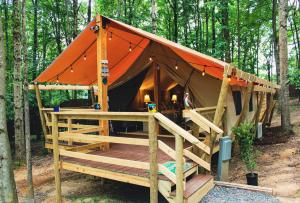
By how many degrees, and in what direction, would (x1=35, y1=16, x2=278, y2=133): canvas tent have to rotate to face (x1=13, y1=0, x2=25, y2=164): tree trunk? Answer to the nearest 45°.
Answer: approximately 45° to its right

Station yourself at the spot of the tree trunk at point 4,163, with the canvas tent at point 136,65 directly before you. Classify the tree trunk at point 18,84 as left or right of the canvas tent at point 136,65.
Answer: left

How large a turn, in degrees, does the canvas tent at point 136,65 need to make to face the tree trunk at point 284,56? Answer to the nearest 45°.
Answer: approximately 135° to its left

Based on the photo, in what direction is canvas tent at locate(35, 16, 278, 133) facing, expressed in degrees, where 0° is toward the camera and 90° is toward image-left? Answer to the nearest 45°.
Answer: approximately 45°
